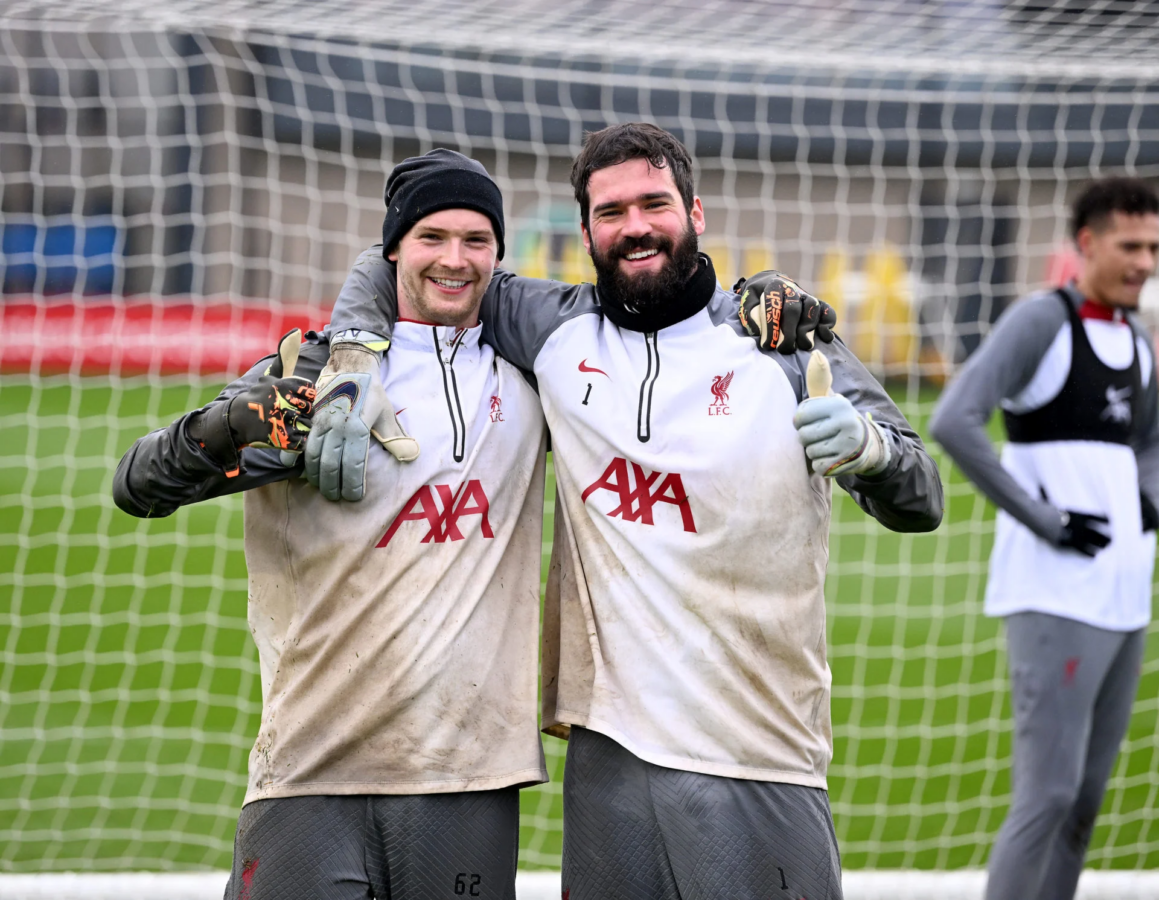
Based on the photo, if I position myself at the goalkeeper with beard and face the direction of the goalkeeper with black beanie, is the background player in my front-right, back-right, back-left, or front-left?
back-right

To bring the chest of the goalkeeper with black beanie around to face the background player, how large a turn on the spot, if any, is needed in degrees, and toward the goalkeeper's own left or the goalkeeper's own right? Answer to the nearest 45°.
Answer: approximately 90° to the goalkeeper's own left

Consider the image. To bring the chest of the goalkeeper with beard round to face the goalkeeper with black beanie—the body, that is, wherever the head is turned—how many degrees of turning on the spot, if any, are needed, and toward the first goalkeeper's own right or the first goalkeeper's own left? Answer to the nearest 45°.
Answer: approximately 90° to the first goalkeeper's own right

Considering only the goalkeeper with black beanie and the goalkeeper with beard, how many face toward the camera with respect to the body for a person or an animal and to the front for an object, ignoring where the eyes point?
2

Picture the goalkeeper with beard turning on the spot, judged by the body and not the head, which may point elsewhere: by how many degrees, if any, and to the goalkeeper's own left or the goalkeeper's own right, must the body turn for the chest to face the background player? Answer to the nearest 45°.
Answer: approximately 135° to the goalkeeper's own left
